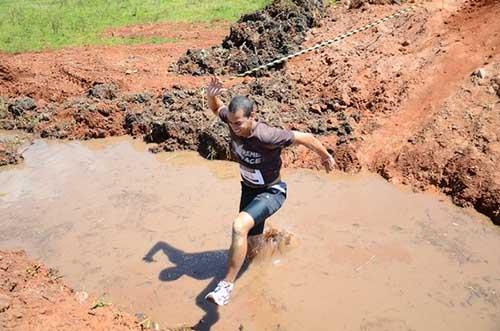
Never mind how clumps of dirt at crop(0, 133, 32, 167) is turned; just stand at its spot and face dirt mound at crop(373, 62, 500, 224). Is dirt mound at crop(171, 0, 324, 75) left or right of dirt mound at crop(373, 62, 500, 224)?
left

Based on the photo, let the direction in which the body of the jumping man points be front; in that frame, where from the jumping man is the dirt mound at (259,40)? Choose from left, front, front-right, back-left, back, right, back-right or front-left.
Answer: back-right

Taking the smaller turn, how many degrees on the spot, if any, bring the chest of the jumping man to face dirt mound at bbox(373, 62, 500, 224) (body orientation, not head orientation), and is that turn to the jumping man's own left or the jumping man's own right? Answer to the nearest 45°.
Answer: approximately 180°

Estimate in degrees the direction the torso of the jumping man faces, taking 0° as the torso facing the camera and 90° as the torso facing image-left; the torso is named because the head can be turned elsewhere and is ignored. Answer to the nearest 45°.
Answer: approximately 45°

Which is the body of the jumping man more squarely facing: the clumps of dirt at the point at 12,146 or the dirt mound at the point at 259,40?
the clumps of dirt

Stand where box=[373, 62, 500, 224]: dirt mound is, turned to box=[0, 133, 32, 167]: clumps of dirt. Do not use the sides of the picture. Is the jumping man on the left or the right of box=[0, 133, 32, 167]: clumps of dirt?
left

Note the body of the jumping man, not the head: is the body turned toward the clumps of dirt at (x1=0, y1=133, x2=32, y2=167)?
no

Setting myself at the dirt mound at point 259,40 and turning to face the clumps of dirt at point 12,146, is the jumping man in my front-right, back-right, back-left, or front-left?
front-left

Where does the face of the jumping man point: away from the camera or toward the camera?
toward the camera

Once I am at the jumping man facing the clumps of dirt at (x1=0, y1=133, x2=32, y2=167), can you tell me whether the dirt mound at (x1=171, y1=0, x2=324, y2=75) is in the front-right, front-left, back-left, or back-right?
front-right

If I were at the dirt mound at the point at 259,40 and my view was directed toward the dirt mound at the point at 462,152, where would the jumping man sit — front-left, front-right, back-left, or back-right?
front-right
